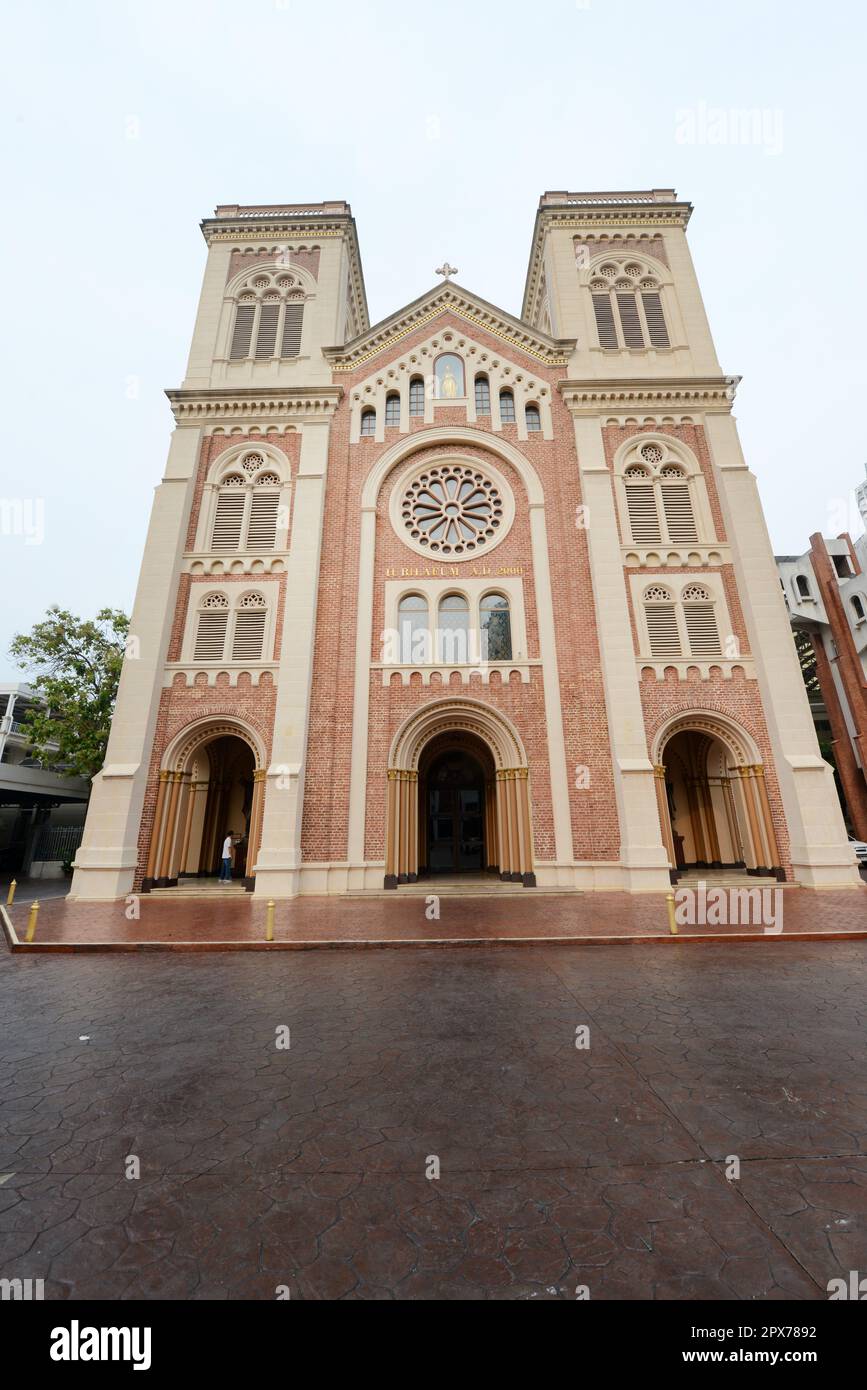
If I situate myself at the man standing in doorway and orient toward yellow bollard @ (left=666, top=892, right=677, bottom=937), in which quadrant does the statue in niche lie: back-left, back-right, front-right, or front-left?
front-left

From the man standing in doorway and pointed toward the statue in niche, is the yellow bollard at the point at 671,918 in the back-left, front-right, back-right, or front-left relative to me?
front-right

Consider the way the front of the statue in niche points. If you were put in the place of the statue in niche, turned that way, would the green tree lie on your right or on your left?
on your right

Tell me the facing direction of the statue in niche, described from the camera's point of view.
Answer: facing the viewer
